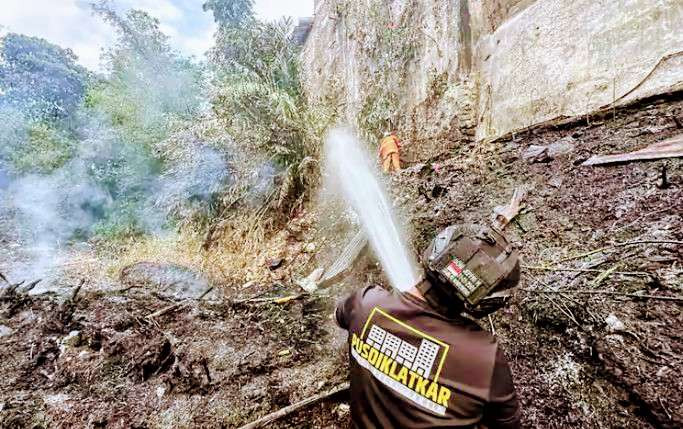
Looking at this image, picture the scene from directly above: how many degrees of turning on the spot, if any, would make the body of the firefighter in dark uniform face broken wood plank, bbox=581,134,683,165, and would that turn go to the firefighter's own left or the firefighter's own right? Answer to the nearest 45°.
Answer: approximately 45° to the firefighter's own right

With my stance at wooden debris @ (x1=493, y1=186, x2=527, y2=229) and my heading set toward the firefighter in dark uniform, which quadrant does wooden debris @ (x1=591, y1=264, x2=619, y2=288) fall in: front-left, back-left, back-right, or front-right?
front-left

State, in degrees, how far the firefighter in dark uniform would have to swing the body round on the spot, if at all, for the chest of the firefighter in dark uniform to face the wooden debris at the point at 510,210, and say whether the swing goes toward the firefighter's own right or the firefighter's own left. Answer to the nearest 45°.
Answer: approximately 45° to the firefighter's own right

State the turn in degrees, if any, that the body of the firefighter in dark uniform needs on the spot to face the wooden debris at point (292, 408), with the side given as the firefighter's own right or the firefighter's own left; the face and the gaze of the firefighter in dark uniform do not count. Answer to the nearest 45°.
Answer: approximately 45° to the firefighter's own left

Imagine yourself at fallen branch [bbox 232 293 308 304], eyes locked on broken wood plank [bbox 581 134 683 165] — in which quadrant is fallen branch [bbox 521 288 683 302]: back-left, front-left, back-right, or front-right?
front-right

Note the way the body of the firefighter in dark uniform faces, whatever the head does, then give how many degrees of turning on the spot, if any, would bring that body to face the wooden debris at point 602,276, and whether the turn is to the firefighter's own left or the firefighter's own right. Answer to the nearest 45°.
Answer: approximately 45° to the firefighter's own right

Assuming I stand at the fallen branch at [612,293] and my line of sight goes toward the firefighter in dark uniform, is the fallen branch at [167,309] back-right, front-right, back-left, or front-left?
front-right

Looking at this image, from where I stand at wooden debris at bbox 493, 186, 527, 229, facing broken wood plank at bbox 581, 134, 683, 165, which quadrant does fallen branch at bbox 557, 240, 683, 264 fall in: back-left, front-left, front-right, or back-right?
front-right

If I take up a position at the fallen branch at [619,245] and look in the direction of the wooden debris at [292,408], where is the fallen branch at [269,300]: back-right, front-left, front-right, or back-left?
front-right

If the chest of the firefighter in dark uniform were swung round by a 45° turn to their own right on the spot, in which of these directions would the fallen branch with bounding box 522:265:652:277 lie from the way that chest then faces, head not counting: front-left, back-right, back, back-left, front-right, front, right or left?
front

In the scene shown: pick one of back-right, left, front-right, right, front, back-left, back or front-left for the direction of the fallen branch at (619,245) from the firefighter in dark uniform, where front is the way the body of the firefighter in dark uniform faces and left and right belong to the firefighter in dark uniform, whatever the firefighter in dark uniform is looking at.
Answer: front-right

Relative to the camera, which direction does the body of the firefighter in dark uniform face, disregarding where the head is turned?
away from the camera

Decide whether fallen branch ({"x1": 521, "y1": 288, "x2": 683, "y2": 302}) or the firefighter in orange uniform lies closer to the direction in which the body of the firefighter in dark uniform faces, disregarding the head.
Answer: the firefighter in orange uniform

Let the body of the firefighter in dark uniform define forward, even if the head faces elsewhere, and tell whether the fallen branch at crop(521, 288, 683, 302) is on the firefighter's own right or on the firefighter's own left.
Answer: on the firefighter's own right

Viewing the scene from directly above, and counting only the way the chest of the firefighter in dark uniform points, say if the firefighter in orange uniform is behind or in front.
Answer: in front

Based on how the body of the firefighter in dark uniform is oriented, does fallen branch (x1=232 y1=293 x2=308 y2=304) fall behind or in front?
in front

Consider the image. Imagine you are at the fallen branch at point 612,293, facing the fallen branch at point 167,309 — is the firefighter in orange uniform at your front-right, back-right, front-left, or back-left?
front-right

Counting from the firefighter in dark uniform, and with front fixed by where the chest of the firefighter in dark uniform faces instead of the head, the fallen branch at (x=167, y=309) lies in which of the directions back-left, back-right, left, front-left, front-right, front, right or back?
front-left
